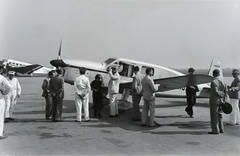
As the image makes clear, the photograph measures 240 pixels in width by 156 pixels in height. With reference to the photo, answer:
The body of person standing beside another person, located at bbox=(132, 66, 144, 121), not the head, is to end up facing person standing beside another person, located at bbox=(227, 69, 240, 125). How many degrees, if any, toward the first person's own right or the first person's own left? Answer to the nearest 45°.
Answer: approximately 135° to the first person's own right

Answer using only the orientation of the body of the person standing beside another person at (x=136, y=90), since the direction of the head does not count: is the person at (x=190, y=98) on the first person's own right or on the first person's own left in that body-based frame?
on the first person's own right

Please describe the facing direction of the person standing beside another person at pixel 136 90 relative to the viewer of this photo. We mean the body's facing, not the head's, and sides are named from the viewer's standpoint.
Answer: facing away from the viewer and to the left of the viewer
